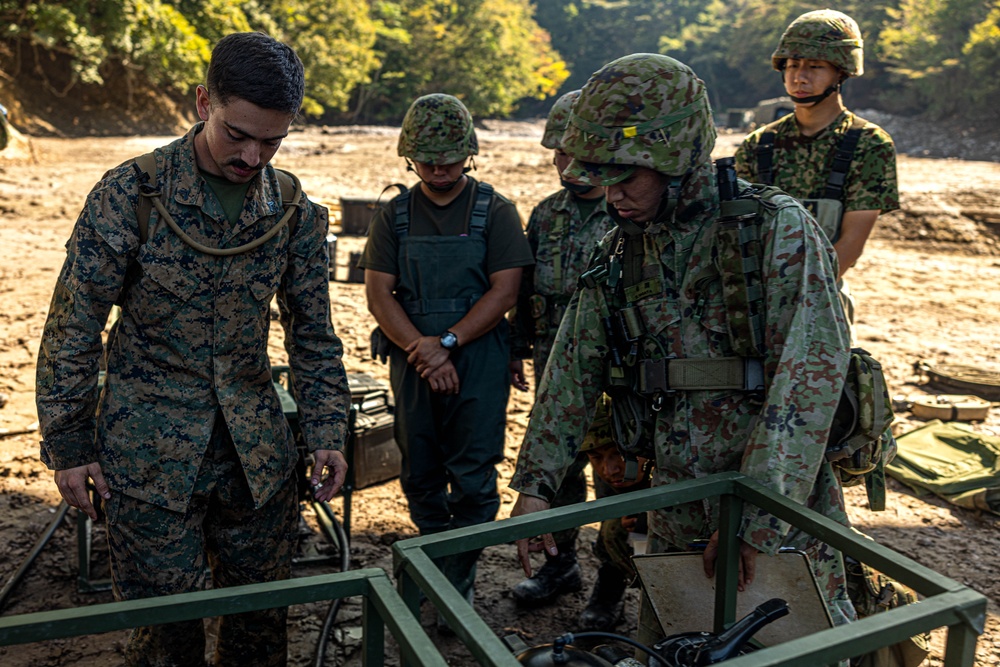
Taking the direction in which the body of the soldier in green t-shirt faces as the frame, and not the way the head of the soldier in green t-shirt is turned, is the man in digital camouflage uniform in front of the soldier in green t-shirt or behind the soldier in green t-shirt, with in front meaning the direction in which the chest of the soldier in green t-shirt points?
in front

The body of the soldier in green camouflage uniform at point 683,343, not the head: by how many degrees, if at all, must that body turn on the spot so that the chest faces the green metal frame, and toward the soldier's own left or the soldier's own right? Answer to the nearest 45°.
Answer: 0° — they already face it

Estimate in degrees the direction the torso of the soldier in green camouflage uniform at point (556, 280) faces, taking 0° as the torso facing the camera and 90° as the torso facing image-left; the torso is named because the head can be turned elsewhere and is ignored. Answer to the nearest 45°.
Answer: approximately 45°

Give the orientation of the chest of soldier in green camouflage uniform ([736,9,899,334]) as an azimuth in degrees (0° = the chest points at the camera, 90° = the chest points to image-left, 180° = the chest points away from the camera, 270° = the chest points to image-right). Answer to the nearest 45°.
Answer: approximately 45°

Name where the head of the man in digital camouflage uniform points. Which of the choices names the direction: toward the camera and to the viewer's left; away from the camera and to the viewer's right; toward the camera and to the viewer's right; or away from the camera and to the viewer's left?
toward the camera and to the viewer's right

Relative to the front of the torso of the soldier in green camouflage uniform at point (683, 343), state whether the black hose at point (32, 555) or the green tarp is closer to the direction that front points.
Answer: the black hose

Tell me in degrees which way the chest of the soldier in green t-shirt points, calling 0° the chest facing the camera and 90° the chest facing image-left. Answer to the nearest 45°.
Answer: approximately 0°

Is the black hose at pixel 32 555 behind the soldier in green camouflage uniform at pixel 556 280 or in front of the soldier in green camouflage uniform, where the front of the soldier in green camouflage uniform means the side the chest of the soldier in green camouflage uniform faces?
in front
